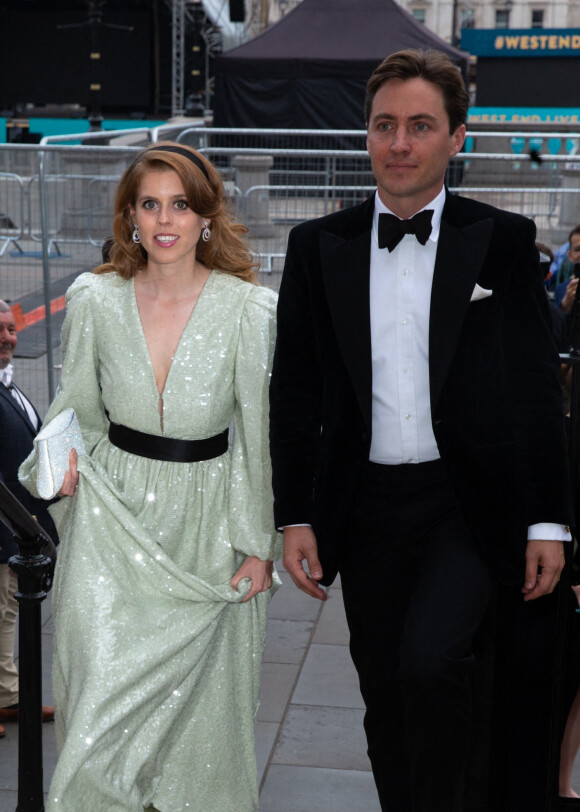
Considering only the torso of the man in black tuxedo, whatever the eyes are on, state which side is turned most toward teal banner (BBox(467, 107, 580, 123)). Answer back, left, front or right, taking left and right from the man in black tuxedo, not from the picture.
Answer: back

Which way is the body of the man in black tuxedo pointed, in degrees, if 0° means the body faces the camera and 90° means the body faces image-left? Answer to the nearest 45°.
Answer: approximately 0°

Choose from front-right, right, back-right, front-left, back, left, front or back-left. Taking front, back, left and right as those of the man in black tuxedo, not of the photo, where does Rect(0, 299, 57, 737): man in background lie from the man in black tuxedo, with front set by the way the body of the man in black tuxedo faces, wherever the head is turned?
back-right

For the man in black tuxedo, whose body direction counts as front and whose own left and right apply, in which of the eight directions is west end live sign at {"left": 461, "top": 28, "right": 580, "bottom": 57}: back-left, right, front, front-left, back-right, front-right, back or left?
back

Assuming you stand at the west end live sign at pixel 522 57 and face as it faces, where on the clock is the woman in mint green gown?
The woman in mint green gown is roughly at 12 o'clock from the west end live sign.
